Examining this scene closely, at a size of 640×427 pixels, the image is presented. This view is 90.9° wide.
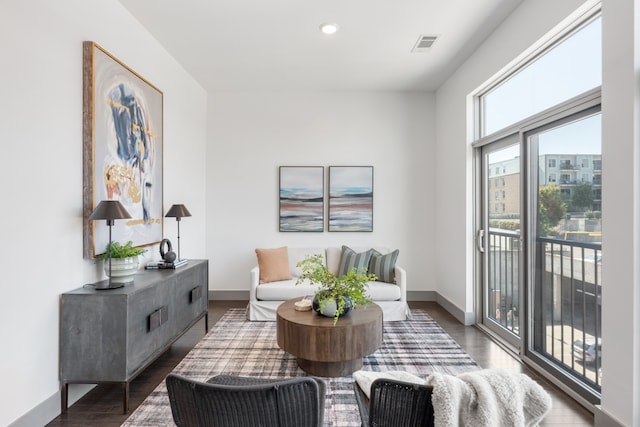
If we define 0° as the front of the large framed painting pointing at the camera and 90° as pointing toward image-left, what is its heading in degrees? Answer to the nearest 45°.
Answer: approximately 315°

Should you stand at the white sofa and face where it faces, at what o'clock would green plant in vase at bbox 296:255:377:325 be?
The green plant in vase is roughly at 11 o'clock from the white sofa.

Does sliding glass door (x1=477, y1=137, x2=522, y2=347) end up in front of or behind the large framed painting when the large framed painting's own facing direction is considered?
in front

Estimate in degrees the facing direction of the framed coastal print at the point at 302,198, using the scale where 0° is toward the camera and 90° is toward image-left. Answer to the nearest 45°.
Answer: approximately 0°

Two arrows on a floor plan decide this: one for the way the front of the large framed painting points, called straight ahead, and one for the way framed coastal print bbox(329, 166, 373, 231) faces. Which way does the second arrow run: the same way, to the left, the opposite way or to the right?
to the right

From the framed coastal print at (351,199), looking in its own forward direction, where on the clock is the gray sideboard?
The gray sideboard is roughly at 1 o'clock from the framed coastal print.

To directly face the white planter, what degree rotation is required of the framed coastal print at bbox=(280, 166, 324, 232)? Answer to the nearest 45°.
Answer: approximately 45° to its right

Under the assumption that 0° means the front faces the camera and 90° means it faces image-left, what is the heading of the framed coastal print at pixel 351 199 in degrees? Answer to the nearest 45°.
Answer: approximately 0°

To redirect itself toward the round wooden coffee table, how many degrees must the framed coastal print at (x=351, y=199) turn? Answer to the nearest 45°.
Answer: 0° — it already faces it
